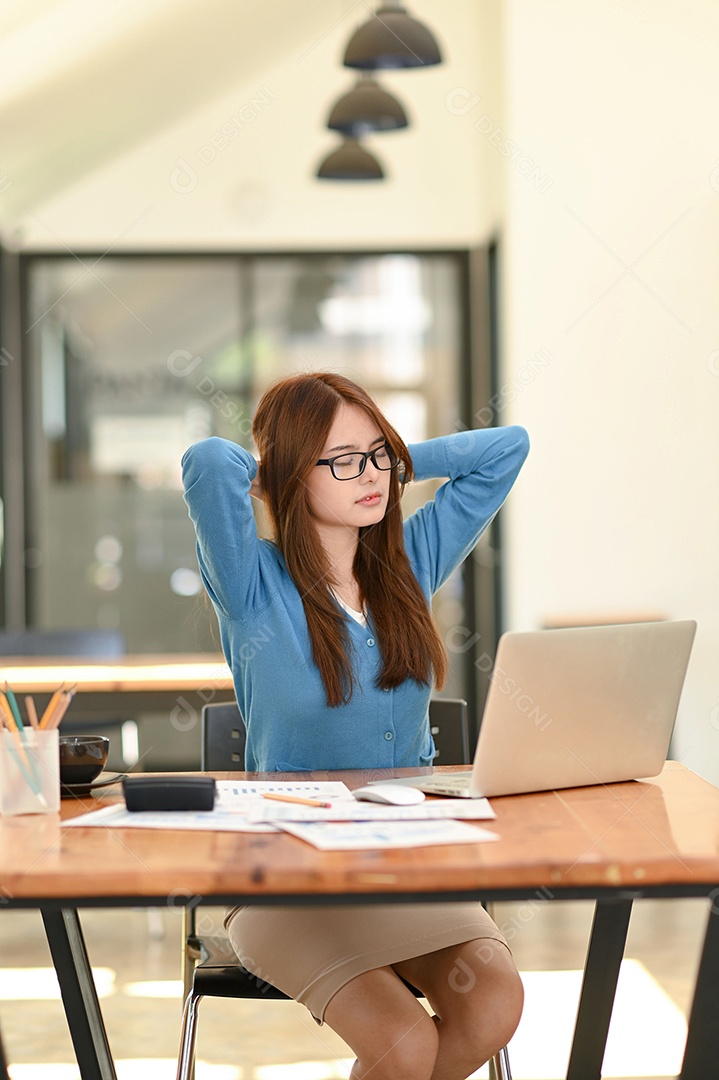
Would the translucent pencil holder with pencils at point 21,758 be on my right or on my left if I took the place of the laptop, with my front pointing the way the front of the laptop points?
on my left

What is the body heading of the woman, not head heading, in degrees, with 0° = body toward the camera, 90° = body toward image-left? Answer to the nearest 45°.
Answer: approximately 315°

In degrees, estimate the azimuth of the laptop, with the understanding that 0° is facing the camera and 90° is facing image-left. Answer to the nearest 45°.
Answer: approximately 135°

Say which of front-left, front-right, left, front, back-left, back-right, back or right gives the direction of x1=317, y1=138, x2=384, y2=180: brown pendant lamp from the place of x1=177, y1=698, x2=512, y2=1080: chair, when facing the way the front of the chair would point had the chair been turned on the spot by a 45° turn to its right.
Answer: back-right

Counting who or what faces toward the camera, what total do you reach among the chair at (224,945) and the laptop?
1
